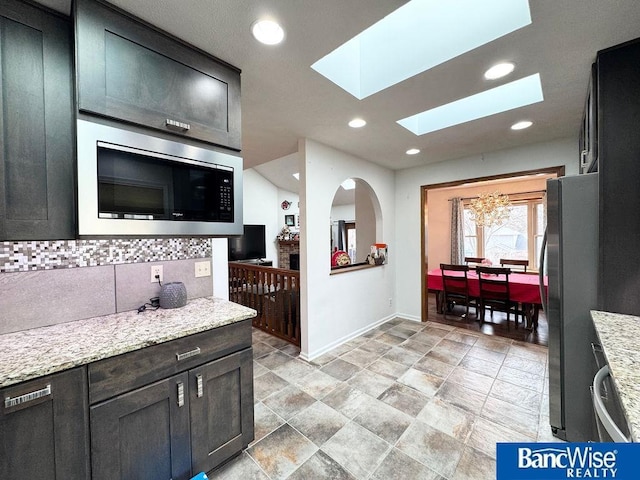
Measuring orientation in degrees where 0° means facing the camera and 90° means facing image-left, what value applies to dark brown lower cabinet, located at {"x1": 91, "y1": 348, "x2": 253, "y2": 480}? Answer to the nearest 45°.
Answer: approximately 315°

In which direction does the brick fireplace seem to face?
toward the camera

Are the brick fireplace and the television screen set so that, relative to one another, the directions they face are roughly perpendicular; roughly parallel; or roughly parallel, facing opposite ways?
roughly parallel

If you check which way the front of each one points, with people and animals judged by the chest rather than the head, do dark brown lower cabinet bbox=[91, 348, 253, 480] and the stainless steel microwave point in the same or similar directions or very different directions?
same or similar directions

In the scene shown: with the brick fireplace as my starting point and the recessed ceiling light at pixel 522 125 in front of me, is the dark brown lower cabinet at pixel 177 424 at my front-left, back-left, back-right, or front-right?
front-right

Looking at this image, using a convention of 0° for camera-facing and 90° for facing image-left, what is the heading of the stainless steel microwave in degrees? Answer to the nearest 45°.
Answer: approximately 315°

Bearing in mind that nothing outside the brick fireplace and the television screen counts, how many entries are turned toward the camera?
2

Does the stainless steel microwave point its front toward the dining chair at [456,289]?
no

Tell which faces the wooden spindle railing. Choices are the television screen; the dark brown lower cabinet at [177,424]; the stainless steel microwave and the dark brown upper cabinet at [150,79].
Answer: the television screen

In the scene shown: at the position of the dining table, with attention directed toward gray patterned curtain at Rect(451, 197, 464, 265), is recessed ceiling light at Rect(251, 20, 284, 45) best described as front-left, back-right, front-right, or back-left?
back-left

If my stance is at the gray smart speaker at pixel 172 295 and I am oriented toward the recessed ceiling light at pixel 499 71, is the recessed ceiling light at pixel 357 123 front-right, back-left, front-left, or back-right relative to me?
front-left

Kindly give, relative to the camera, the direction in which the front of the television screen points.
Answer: facing the viewer

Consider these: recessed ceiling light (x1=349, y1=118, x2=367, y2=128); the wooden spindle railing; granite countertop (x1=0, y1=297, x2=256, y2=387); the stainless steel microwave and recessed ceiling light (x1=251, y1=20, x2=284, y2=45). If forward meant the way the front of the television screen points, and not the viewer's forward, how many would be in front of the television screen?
5
